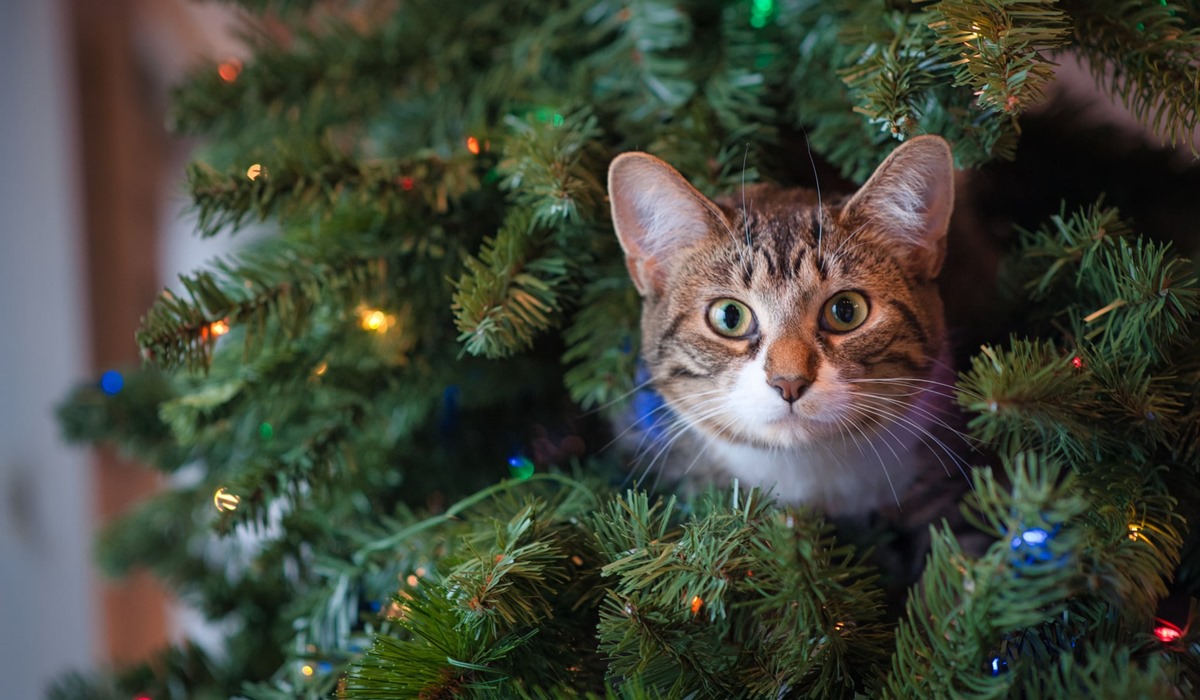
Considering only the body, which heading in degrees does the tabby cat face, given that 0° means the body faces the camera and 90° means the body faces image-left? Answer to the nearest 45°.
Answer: approximately 0°
